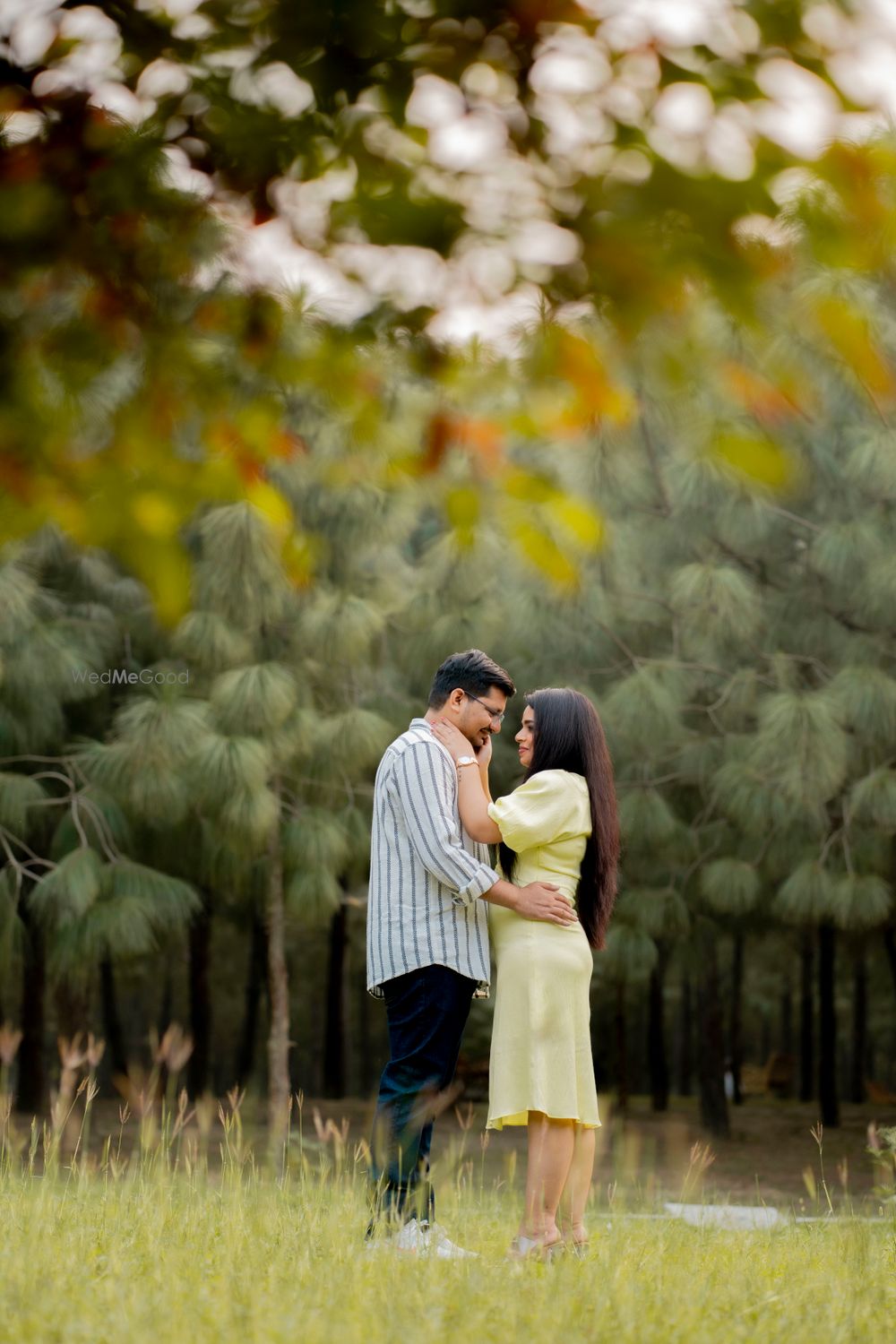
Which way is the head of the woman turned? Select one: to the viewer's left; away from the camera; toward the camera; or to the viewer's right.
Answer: to the viewer's left

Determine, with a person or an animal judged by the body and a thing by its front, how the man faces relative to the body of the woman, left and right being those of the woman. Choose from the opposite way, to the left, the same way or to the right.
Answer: the opposite way

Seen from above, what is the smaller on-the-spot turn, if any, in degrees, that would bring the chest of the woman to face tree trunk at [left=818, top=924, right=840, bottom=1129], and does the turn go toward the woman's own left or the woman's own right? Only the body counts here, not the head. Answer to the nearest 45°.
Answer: approximately 90° to the woman's own right

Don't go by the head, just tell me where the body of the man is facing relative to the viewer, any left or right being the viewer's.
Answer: facing to the right of the viewer

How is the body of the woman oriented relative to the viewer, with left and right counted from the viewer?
facing to the left of the viewer

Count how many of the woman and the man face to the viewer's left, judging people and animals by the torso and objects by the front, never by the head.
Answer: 1

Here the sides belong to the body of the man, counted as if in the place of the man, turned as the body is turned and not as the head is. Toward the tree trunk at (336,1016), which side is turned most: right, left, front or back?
left

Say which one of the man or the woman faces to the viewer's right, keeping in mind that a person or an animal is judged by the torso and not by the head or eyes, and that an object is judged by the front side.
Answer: the man

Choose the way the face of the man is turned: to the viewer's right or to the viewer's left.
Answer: to the viewer's right
